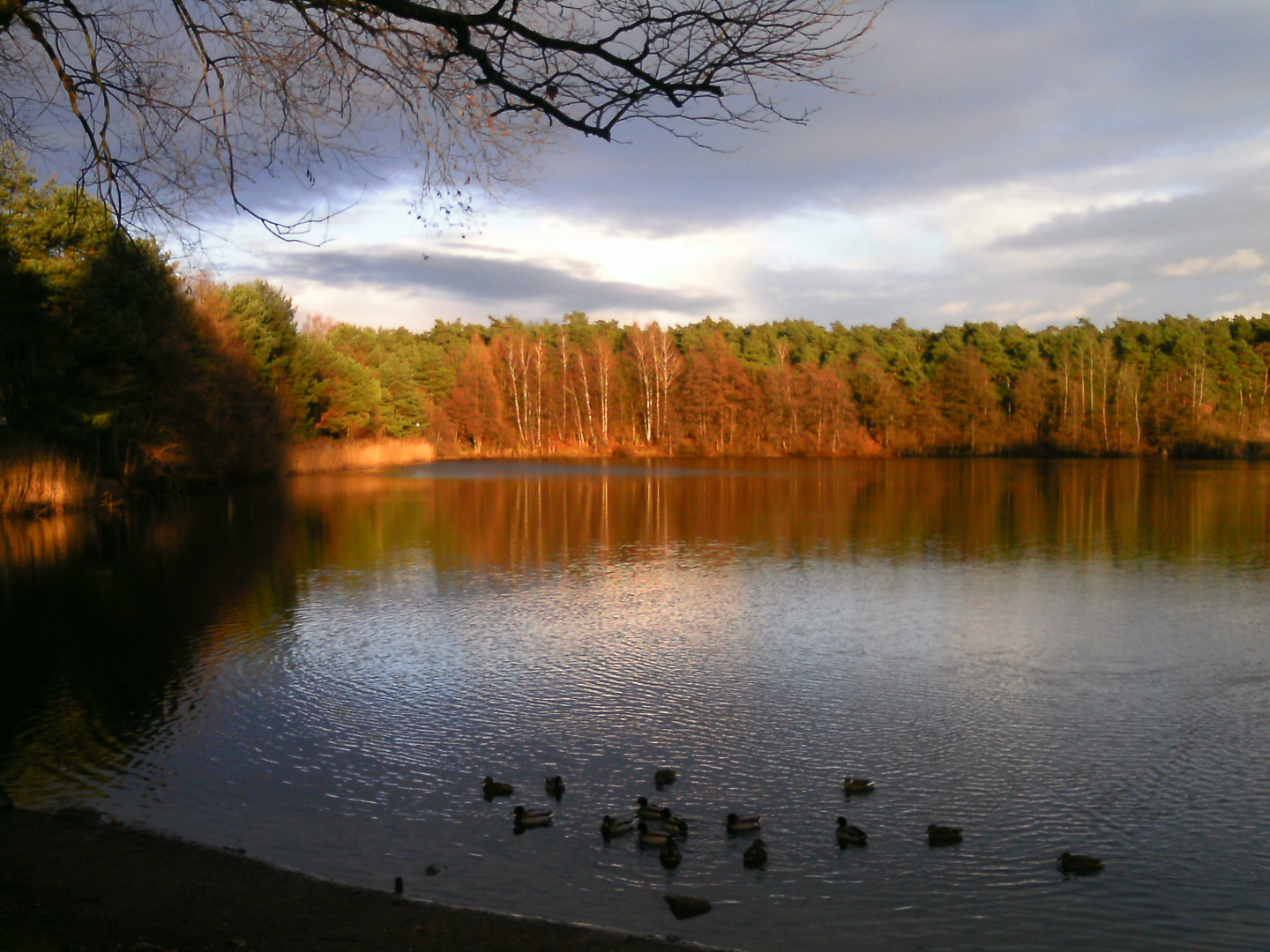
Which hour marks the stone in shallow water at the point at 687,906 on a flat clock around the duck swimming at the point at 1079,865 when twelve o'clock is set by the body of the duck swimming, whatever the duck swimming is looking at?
The stone in shallow water is roughly at 11 o'clock from the duck swimming.

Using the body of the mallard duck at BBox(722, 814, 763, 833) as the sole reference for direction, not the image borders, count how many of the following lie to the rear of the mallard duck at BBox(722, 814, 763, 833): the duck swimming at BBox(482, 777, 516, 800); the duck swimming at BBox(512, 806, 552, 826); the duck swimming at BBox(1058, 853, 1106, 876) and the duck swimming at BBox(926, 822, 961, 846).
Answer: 2

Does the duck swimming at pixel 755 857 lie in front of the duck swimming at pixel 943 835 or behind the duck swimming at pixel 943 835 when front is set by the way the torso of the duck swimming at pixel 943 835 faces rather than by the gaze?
in front

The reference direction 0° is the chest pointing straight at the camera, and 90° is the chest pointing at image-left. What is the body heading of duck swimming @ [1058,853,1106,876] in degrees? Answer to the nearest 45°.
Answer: approximately 90°

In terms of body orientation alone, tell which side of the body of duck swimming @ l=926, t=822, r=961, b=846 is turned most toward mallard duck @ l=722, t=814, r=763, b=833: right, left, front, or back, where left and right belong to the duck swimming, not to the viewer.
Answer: front

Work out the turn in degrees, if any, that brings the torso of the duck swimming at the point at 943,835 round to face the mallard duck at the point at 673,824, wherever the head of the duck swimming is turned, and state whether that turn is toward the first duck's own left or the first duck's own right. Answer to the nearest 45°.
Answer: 0° — it already faces it

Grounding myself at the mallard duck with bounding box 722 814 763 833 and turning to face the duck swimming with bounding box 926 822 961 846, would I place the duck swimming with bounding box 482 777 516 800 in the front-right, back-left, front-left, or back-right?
back-left

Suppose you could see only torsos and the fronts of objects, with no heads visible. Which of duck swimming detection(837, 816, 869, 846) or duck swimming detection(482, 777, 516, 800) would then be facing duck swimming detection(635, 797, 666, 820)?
duck swimming detection(837, 816, 869, 846)
